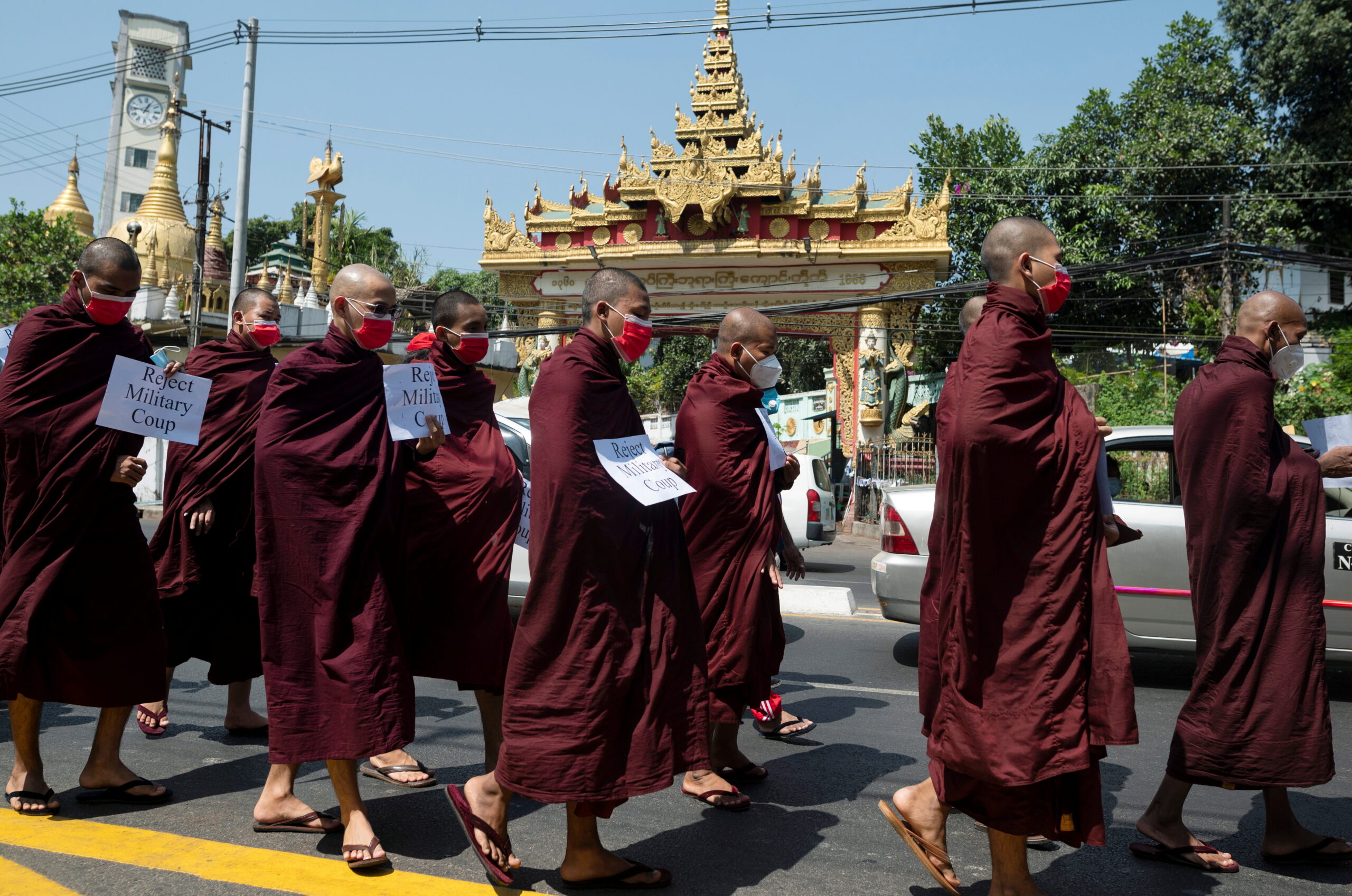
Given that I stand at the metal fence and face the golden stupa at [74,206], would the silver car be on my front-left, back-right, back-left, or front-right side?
back-left

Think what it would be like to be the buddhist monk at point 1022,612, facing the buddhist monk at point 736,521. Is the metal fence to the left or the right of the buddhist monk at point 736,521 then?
right

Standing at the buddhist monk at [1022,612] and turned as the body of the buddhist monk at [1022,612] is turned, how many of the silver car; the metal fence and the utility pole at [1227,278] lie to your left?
3

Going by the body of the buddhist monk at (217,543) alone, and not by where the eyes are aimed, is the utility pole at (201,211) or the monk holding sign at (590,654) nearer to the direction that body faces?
the monk holding sign

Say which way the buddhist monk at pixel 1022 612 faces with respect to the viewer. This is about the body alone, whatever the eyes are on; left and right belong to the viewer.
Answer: facing to the right of the viewer

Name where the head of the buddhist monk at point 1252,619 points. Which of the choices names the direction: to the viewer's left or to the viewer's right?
to the viewer's right

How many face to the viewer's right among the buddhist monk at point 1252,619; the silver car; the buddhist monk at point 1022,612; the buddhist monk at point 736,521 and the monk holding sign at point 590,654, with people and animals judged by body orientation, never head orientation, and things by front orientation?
5

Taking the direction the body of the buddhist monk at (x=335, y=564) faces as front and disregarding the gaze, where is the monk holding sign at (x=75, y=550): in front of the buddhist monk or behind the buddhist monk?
behind

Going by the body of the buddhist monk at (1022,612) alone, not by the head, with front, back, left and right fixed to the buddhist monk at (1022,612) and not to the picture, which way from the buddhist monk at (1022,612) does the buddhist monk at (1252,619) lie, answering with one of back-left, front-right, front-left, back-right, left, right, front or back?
front-left

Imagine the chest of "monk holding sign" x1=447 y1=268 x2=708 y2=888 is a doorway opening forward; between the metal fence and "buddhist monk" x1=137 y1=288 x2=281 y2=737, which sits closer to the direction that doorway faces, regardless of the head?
the metal fence

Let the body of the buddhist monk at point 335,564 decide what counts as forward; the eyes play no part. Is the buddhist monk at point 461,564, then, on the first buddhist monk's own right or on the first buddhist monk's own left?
on the first buddhist monk's own left

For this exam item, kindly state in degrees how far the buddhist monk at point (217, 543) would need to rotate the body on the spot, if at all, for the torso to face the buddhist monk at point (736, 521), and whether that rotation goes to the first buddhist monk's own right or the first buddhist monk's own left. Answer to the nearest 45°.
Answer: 0° — they already face them

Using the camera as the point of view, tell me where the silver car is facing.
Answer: facing to the right of the viewer

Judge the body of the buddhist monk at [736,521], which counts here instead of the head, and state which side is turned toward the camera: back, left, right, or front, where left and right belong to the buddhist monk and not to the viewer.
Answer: right

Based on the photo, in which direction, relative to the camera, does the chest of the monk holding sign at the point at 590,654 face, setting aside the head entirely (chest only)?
to the viewer's right

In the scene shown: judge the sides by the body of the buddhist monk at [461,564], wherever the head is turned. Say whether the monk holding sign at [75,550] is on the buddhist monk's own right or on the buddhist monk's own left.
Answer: on the buddhist monk's own right

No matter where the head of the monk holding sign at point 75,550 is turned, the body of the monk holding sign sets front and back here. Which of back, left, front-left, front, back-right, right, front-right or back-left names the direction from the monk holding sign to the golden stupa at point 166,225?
back-left

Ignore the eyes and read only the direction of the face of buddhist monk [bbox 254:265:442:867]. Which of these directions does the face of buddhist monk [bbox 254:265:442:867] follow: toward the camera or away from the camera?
toward the camera

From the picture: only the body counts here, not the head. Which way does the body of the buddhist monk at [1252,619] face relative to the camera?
to the viewer's right

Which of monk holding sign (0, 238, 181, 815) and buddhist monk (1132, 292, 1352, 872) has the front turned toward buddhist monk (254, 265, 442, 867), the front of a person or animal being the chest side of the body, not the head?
the monk holding sign

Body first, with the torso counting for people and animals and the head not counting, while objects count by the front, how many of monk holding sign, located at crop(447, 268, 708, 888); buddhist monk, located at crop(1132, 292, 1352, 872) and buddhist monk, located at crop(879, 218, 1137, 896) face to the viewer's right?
3

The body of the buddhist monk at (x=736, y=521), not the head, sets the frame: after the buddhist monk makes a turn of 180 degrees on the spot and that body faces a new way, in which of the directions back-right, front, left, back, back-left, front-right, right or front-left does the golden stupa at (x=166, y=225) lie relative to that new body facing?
front-right
